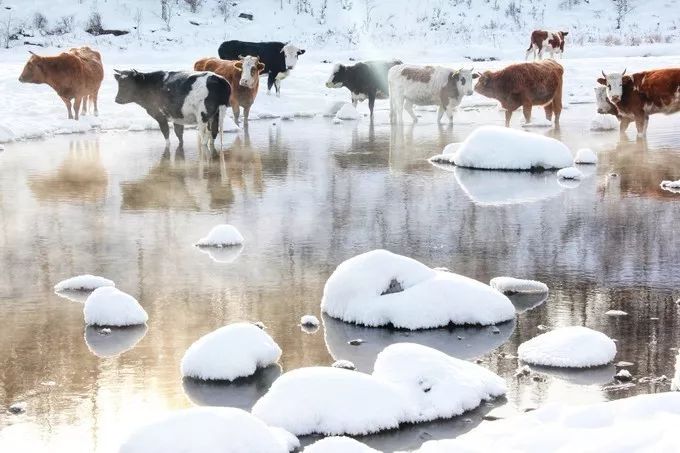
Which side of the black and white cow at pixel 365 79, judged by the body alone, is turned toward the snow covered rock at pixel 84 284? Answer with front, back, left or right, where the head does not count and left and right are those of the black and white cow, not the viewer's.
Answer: left

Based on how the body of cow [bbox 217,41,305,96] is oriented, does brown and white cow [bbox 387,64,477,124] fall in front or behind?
in front

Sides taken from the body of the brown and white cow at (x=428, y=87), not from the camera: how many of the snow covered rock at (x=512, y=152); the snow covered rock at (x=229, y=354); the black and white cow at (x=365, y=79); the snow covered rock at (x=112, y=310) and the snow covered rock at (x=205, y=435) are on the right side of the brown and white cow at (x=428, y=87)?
4

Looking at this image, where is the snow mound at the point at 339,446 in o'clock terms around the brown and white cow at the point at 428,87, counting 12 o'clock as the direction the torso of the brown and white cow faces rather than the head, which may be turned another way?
The snow mound is roughly at 3 o'clock from the brown and white cow.

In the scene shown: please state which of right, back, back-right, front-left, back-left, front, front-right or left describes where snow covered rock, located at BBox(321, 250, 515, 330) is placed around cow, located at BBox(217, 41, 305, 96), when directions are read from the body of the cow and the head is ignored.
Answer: front-right

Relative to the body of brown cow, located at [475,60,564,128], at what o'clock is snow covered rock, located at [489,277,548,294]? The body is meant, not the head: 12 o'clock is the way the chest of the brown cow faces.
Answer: The snow covered rock is roughly at 9 o'clock from the brown cow.

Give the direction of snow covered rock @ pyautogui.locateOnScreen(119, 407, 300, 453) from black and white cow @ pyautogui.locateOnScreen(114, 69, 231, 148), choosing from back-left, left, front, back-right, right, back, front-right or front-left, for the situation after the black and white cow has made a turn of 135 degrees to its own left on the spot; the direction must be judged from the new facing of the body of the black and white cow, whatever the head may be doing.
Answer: front-right

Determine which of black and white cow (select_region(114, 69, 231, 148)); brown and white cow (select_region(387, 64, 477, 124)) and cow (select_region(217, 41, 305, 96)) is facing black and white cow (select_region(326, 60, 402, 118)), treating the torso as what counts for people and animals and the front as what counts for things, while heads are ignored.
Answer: the cow

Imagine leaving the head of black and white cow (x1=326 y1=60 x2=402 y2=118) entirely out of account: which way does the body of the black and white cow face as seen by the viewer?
to the viewer's left

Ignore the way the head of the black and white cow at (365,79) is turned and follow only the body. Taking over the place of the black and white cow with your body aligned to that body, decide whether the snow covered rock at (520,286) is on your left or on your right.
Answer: on your left

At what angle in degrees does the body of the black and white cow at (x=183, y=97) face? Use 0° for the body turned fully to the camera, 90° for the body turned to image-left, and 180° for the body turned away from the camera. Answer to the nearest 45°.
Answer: approximately 90°

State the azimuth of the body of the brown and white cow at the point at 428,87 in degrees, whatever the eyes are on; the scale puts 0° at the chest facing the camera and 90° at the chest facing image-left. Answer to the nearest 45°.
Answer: approximately 270°

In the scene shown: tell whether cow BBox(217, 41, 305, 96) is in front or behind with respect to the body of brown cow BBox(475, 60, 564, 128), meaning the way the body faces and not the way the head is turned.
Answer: in front

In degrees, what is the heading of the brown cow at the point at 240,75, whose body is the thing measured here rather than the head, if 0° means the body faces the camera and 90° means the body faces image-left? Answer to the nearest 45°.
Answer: approximately 315°

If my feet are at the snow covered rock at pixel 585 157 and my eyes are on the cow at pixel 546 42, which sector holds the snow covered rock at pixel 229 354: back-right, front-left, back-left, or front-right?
back-left

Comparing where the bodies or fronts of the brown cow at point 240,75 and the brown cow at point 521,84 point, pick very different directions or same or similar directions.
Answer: very different directions

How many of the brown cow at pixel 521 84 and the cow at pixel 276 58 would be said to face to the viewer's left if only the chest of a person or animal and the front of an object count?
1

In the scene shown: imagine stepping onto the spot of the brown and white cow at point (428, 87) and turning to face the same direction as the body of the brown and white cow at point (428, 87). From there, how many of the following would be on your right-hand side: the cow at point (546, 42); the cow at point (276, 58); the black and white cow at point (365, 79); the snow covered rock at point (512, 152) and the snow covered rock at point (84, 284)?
2

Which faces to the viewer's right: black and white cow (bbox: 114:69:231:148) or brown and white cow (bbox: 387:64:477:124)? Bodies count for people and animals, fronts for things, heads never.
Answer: the brown and white cow

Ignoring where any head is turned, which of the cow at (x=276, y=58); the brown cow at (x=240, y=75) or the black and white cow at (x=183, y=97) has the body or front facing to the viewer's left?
the black and white cow
